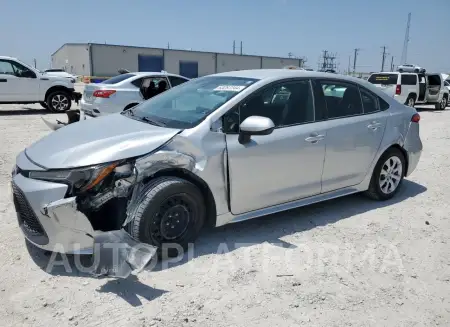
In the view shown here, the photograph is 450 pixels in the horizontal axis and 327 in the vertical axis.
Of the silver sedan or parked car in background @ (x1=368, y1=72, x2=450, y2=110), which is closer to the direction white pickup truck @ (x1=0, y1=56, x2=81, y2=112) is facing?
the parked car in background

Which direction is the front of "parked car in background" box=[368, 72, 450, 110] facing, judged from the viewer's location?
facing away from the viewer and to the right of the viewer

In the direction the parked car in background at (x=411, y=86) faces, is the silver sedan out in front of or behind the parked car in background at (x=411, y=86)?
behind

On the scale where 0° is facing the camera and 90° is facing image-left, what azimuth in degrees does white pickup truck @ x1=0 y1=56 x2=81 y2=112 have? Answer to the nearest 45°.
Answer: approximately 270°

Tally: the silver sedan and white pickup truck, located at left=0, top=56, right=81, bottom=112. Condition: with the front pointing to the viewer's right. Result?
1

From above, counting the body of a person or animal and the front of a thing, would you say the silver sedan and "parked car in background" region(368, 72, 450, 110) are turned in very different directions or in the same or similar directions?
very different directions

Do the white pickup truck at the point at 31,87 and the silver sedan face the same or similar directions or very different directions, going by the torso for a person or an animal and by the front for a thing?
very different directions

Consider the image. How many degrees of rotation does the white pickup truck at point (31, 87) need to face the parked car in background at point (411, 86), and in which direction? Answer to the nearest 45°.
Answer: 0° — it already faces it

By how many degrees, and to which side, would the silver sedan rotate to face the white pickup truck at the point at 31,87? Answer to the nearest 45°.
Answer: approximately 90° to its right

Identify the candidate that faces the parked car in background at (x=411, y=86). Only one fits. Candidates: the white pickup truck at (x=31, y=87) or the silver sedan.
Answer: the white pickup truck

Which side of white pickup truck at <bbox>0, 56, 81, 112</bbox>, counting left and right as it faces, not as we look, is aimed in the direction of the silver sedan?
right

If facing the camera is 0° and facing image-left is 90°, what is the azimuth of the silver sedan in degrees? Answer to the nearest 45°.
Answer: approximately 45°
